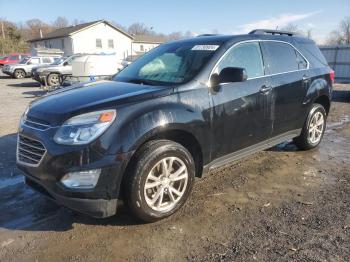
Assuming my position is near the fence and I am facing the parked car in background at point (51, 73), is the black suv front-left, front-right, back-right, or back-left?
front-left

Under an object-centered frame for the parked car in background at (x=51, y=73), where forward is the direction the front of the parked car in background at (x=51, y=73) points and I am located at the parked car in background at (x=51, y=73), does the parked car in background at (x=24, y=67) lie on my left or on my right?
on my right

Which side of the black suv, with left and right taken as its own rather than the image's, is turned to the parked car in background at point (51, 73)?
right

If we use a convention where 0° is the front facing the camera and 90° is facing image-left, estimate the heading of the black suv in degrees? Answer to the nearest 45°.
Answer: approximately 45°

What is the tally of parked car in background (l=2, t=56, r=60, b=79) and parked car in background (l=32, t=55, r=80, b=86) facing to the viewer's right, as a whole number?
0

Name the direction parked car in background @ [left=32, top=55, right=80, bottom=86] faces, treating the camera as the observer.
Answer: facing the viewer and to the left of the viewer

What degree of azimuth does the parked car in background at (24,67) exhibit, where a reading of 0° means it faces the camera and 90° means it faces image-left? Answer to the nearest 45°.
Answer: approximately 45°

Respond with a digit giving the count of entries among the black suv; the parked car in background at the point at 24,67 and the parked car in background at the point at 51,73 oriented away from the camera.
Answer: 0

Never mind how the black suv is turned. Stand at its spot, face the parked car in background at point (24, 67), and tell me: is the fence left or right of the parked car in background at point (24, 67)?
right
